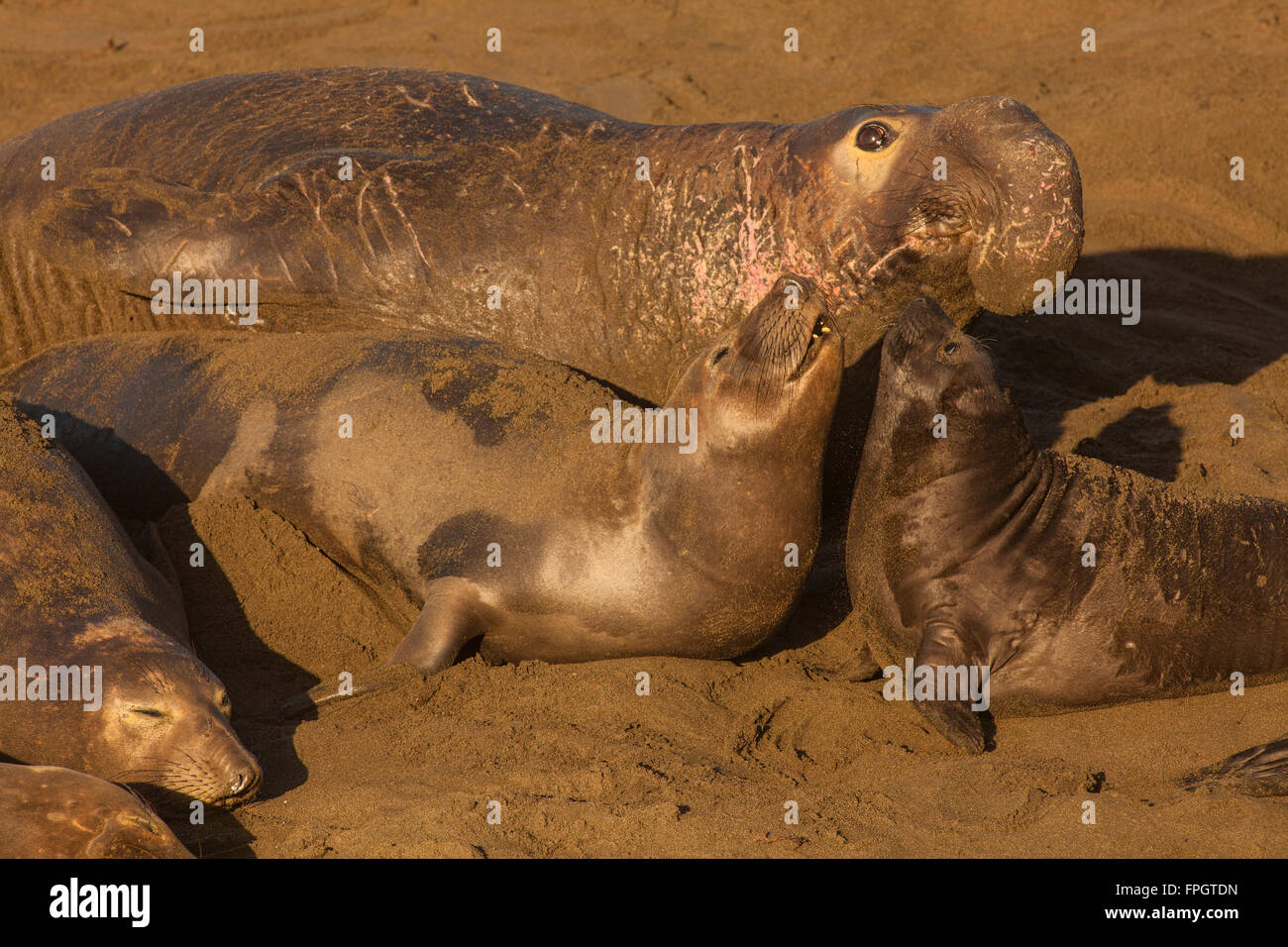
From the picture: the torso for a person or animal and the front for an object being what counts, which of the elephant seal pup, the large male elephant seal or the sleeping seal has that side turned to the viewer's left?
the elephant seal pup

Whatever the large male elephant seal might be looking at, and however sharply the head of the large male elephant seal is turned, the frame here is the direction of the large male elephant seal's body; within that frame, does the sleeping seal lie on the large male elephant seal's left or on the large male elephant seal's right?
on the large male elephant seal's right

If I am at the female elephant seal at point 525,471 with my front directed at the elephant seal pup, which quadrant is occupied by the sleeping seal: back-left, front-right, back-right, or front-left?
back-right

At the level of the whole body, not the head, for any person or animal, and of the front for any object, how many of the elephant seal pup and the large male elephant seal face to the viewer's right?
1

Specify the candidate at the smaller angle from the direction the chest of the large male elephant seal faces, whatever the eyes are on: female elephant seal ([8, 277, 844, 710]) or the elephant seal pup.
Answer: the elephant seal pup

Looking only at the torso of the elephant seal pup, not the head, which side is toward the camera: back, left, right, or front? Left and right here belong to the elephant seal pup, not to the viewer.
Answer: left

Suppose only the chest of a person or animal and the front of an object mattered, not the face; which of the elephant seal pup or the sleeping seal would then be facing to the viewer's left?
the elephant seal pup

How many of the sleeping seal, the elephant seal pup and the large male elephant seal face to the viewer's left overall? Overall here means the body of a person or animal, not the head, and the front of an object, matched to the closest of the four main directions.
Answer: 1

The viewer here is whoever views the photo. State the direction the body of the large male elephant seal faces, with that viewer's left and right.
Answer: facing to the right of the viewer

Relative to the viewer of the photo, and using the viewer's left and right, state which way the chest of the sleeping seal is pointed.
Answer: facing the viewer and to the right of the viewer

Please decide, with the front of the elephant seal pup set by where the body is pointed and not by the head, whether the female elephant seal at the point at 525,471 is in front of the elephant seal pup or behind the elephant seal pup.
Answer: in front
